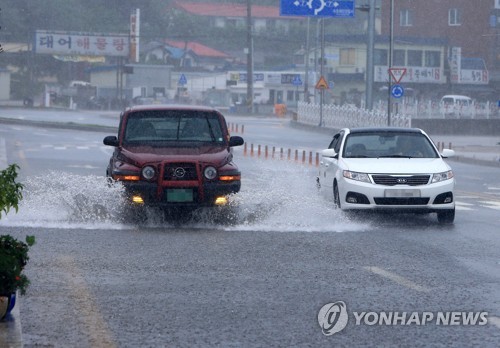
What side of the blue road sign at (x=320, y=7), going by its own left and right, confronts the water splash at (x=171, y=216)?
front

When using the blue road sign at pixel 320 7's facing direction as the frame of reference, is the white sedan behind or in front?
in front

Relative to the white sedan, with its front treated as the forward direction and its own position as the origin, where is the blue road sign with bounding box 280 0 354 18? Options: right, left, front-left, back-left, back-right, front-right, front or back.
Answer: back

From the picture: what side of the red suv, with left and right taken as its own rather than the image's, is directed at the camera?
front

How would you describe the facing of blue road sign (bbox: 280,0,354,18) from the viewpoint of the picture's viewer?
facing the viewer

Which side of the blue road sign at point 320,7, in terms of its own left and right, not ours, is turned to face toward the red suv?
front

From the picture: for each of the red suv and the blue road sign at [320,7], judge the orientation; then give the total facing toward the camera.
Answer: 2

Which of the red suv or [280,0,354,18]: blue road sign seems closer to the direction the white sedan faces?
the red suv

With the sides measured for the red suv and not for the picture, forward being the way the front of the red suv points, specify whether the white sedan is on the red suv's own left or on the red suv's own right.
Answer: on the red suv's own left

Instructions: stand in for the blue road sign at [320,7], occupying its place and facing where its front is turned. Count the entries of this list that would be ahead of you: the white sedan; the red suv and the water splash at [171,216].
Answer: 3

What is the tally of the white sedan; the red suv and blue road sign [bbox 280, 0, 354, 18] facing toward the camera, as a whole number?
3

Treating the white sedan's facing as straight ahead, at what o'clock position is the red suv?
The red suv is roughly at 2 o'clock from the white sedan.

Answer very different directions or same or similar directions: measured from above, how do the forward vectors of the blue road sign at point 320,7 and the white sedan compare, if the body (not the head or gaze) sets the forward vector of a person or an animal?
same or similar directions
